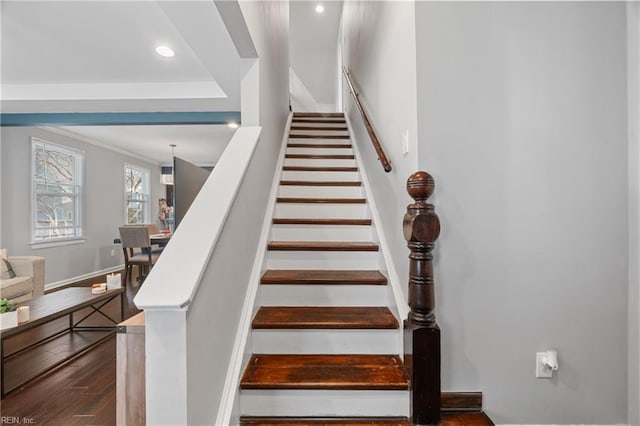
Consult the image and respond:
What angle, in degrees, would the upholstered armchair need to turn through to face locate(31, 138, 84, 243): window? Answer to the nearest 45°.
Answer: approximately 135° to its left

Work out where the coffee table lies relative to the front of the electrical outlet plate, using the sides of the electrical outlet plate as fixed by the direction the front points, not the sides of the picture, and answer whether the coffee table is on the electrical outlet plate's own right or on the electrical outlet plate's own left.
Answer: on the electrical outlet plate's own right

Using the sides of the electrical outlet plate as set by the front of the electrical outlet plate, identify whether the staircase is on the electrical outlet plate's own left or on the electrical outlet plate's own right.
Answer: on the electrical outlet plate's own right

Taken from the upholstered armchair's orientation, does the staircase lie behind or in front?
in front

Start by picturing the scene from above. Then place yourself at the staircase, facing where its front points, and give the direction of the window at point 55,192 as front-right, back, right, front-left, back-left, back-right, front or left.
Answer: back-right

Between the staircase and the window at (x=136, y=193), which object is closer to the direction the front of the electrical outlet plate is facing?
the staircase

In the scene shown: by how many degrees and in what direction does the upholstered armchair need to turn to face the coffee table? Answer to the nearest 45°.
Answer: approximately 45° to its right

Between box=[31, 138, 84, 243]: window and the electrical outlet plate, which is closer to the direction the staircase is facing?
the electrical outlet plate

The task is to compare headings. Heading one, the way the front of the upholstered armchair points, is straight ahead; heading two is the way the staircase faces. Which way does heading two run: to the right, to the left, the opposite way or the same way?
to the right

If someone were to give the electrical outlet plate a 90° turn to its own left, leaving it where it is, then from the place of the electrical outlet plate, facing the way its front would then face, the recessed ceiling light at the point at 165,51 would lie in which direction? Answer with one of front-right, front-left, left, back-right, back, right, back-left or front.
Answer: back

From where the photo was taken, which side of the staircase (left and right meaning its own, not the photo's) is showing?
front

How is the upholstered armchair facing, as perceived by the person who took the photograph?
facing the viewer and to the right of the viewer
